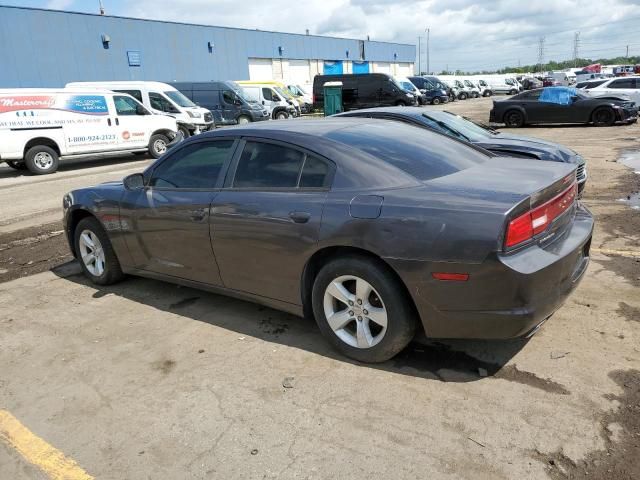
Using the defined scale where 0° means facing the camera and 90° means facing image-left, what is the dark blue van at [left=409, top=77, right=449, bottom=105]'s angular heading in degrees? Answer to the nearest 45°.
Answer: approximately 315°

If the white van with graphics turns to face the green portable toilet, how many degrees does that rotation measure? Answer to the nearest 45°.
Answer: approximately 45° to its left

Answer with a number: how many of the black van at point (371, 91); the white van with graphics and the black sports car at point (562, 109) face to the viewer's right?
3

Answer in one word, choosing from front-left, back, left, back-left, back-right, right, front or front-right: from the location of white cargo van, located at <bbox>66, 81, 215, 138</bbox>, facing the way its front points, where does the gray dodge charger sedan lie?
front-right

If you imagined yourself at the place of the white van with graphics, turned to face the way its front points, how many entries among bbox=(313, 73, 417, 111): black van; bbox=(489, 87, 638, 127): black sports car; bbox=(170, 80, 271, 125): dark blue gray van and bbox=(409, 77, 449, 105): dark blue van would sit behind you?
0

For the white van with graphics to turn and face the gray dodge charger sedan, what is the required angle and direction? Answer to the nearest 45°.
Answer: approximately 90° to its right

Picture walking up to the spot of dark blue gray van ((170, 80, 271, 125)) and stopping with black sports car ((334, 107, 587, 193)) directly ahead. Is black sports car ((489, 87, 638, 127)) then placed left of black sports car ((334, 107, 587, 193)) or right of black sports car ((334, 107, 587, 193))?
left

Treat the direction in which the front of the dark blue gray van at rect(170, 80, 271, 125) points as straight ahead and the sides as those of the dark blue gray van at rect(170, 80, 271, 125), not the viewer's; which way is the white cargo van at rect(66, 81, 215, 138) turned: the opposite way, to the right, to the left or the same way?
the same way

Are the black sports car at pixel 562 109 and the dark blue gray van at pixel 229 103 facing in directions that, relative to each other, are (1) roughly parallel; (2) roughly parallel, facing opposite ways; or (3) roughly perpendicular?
roughly parallel

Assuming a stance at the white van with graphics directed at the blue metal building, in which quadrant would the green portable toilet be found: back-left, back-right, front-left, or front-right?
front-right

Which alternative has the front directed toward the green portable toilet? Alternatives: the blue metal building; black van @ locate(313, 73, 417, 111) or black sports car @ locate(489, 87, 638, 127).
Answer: the blue metal building

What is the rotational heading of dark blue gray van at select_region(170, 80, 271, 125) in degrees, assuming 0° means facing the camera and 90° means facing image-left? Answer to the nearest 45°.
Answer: approximately 315°

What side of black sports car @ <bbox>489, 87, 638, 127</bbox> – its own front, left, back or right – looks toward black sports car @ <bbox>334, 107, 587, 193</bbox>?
right

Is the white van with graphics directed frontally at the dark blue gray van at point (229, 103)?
no

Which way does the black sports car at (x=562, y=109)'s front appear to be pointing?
to the viewer's right

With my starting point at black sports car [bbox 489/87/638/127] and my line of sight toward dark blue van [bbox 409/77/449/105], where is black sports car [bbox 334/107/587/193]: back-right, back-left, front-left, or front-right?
back-left

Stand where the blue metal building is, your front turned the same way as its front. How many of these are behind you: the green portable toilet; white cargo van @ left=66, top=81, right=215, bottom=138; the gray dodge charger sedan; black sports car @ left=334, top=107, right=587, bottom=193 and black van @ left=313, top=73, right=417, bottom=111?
0

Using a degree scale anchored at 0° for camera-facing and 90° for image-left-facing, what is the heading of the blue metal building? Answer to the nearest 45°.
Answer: approximately 315°

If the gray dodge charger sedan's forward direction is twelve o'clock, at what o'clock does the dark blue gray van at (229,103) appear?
The dark blue gray van is roughly at 1 o'clock from the gray dodge charger sedan.
